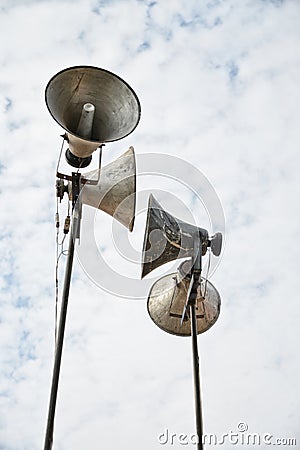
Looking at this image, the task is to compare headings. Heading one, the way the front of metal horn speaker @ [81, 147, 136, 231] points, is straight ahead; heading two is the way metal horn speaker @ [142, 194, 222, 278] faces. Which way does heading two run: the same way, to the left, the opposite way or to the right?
the opposite way

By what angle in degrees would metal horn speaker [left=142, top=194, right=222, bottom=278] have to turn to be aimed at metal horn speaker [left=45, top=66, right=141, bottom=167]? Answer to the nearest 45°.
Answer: approximately 45° to its left

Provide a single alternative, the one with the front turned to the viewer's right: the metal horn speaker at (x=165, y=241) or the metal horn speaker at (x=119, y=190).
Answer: the metal horn speaker at (x=119, y=190)

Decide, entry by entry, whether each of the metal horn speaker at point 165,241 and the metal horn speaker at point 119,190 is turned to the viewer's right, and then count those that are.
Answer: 1

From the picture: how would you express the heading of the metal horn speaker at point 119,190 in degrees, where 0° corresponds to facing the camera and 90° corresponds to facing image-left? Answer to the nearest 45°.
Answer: approximately 270°

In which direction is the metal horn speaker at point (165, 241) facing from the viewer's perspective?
to the viewer's left
